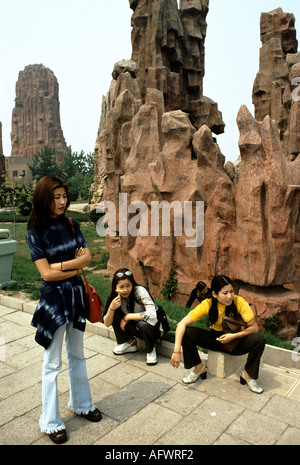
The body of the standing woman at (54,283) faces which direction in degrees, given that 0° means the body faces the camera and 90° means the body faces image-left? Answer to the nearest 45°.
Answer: approximately 315°

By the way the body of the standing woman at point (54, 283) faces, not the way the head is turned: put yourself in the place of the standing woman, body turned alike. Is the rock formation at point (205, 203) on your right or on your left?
on your left

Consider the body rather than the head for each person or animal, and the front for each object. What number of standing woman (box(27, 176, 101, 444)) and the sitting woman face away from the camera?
0

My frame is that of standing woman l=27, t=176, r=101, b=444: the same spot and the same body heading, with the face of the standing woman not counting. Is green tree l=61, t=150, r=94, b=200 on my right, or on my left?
on my left

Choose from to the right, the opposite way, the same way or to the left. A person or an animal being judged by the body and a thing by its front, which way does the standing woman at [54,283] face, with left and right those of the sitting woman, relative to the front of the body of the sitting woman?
to the left

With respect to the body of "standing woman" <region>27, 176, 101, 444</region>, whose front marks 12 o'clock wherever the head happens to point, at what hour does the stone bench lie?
The stone bench is roughly at 10 o'clock from the standing woman.

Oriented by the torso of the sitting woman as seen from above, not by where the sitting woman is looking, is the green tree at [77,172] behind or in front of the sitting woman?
behind

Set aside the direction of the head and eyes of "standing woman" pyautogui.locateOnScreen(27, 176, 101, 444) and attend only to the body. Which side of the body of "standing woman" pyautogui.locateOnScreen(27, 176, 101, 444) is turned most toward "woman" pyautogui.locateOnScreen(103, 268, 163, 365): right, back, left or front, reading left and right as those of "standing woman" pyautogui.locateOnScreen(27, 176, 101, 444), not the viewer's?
left

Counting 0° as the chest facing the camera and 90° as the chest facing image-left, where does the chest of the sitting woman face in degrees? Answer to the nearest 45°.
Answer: approximately 0°

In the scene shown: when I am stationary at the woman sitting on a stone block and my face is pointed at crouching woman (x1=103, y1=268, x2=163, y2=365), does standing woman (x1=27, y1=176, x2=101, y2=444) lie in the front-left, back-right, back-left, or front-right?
front-left

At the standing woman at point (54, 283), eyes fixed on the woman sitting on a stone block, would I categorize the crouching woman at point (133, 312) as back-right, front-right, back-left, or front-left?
front-left

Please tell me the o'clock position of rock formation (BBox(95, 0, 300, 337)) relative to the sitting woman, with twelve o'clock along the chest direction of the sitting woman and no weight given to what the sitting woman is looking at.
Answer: The rock formation is roughly at 6 o'clock from the sitting woman.
